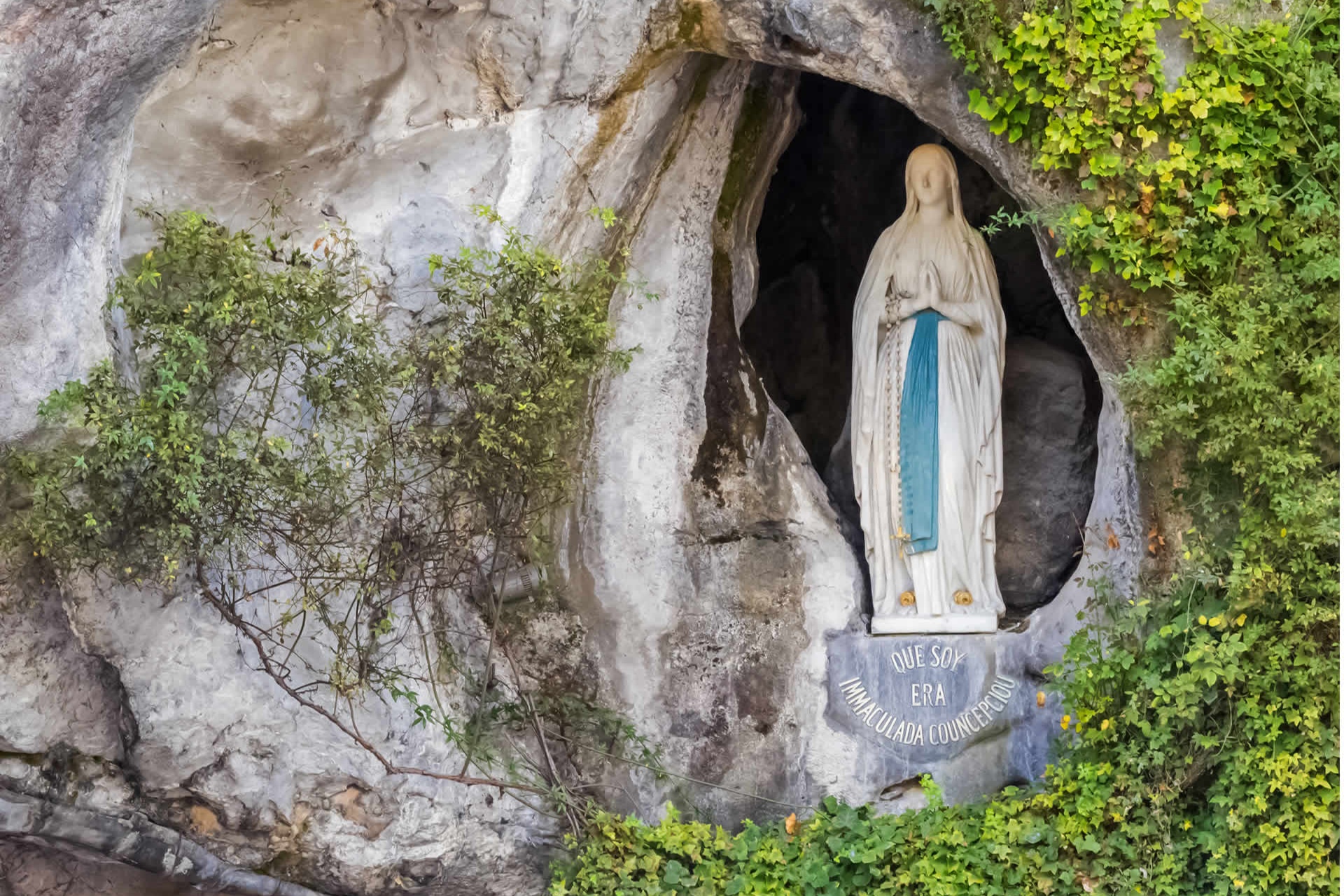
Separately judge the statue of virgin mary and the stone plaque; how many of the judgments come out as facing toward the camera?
2

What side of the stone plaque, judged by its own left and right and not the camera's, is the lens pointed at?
front

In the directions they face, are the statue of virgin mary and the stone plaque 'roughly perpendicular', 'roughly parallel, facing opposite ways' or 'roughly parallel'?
roughly parallel

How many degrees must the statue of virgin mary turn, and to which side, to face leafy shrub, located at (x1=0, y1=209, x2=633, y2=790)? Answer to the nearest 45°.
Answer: approximately 90° to its right

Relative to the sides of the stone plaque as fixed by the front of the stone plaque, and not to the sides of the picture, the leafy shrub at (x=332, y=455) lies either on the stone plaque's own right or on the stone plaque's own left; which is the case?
on the stone plaque's own right

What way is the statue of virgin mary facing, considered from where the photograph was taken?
facing the viewer
